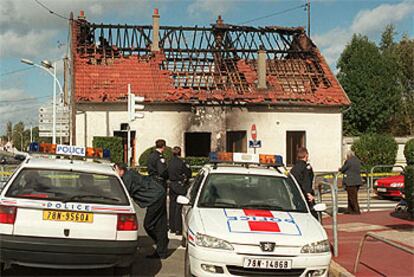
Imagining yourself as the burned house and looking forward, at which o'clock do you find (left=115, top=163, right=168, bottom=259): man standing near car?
The man standing near car is roughly at 12 o'clock from the burned house.

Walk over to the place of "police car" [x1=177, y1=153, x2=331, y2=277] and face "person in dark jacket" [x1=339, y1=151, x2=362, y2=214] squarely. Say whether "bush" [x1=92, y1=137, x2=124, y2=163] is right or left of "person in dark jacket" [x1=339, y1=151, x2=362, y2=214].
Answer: left

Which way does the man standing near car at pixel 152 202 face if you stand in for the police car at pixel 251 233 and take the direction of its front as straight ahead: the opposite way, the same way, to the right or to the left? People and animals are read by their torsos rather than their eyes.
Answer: to the right

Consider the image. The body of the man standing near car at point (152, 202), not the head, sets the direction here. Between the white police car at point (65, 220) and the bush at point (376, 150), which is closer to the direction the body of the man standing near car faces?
the white police car

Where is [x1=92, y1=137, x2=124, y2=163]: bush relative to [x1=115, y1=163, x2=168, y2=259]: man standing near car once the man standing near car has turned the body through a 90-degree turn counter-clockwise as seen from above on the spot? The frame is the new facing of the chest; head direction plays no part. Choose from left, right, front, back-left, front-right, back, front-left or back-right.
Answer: back

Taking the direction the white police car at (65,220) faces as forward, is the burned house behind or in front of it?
in front

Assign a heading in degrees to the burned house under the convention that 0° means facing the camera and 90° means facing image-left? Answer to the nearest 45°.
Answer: approximately 0°

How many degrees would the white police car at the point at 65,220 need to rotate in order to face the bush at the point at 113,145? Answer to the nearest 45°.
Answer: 0° — it already faces it

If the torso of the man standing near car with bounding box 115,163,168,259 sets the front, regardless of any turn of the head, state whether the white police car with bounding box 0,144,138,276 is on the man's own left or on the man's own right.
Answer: on the man's own left

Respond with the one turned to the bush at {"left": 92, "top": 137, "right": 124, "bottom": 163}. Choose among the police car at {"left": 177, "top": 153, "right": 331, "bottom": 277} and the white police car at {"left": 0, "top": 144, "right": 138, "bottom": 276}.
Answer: the white police car

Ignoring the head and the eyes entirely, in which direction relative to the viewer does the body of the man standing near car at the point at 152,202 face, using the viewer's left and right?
facing to the left of the viewer

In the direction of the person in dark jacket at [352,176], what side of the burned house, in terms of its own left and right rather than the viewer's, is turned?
front

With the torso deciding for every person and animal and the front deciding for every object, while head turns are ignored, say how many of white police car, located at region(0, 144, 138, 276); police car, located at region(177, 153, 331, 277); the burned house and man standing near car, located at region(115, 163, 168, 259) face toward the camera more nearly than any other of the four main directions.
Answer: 2

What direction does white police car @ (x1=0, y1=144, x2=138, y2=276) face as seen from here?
away from the camera

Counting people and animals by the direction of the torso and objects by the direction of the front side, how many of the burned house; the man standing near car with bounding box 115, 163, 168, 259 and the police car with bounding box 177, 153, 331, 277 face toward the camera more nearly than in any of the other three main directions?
2
